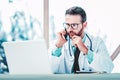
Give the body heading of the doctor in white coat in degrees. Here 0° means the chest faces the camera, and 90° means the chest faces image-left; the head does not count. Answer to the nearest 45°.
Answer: approximately 45°

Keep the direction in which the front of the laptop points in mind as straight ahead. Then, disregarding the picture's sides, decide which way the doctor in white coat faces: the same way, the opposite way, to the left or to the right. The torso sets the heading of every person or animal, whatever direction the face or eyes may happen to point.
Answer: the opposite way

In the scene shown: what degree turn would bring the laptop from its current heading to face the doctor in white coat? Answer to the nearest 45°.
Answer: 0° — it already faces them

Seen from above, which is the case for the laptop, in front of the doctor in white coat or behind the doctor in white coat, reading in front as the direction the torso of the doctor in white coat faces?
in front
